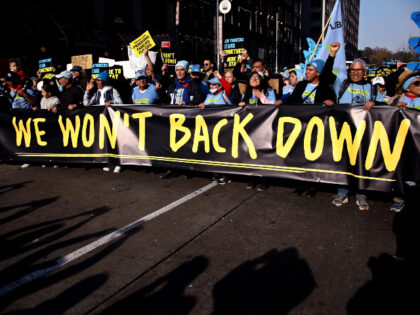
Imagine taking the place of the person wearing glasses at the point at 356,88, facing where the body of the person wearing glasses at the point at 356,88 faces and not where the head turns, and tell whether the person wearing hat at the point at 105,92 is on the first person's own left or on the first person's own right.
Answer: on the first person's own right

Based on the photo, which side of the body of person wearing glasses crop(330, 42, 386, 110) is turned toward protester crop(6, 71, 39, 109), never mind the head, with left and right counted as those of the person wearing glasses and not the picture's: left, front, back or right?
right

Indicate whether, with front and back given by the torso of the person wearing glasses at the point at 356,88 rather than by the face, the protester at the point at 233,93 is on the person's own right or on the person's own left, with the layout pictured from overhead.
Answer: on the person's own right

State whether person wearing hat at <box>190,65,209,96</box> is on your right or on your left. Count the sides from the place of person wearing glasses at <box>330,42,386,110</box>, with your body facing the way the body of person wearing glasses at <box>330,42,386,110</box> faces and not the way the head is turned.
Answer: on your right

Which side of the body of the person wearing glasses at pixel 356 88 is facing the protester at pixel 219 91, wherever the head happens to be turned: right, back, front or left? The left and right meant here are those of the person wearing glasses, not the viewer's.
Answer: right

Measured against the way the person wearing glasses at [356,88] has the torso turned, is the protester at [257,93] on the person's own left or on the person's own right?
on the person's own right

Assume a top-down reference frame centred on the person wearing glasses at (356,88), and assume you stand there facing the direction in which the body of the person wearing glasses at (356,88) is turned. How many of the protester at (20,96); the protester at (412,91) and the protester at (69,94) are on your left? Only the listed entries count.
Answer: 1

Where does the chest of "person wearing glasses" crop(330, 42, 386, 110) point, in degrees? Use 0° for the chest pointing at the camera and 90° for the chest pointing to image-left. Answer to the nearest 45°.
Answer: approximately 0°

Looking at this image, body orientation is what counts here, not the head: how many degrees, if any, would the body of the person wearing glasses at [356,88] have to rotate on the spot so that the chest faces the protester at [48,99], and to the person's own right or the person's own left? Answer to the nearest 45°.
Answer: approximately 90° to the person's own right

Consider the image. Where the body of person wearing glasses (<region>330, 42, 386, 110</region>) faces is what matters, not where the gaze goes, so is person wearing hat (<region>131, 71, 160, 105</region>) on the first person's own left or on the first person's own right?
on the first person's own right
